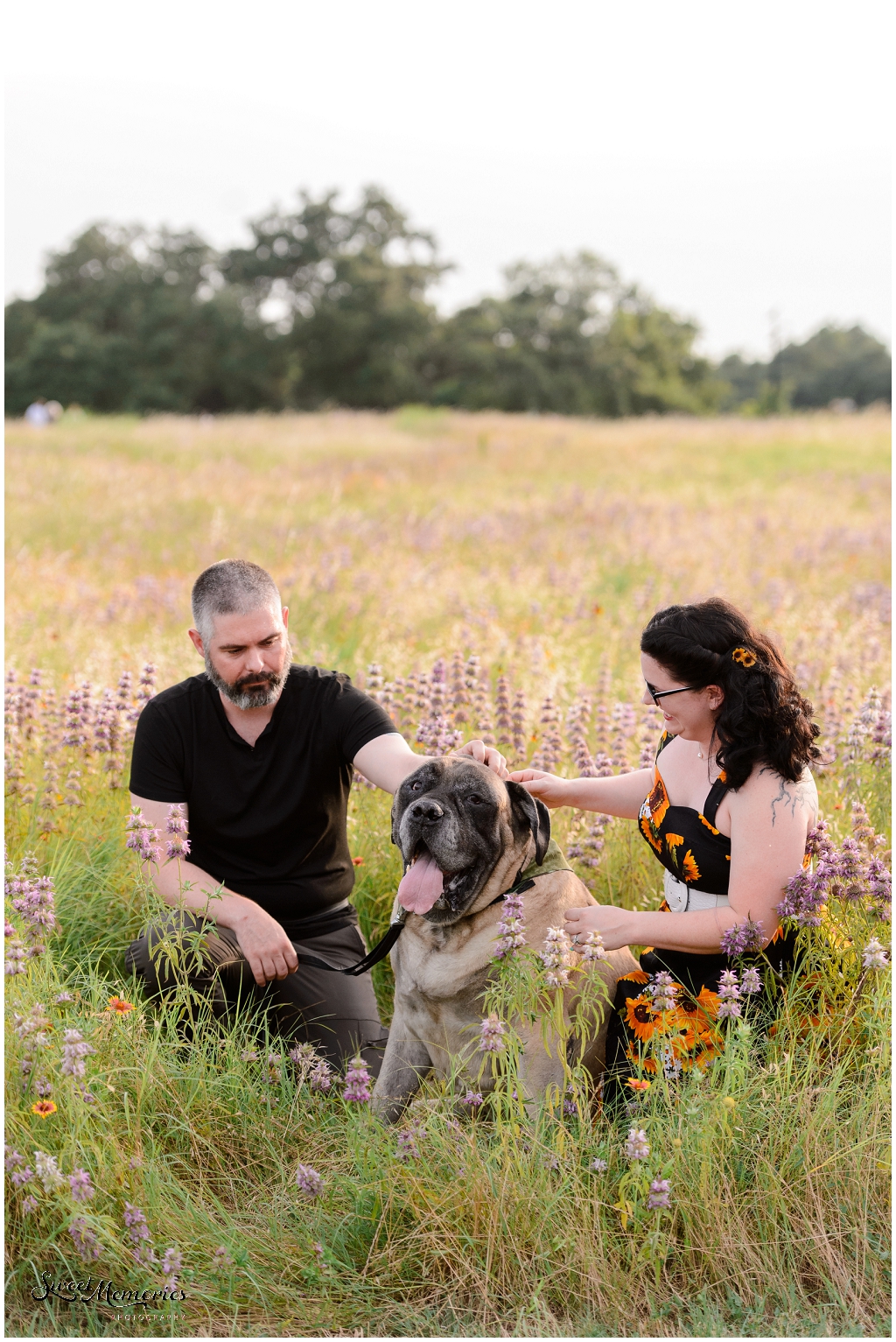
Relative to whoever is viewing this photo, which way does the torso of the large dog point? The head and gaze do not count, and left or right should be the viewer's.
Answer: facing the viewer and to the left of the viewer

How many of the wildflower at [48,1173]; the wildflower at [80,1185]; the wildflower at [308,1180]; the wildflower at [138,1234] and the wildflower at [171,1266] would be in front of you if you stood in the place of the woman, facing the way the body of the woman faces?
5

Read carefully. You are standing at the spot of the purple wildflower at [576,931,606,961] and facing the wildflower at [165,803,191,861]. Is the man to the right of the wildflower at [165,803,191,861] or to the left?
right

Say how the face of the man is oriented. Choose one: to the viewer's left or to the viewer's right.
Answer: to the viewer's right

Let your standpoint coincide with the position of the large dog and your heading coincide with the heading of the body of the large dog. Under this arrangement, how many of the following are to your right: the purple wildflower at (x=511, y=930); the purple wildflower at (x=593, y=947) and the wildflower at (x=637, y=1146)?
0

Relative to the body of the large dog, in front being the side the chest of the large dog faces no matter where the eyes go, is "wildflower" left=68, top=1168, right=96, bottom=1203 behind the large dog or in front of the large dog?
in front

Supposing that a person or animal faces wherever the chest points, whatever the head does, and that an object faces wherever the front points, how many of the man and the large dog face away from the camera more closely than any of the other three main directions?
0

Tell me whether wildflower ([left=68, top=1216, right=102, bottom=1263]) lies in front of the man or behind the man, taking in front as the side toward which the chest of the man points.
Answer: in front

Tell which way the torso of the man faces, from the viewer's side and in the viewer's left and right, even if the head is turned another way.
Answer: facing the viewer

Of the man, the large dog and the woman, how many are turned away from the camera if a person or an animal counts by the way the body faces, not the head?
0

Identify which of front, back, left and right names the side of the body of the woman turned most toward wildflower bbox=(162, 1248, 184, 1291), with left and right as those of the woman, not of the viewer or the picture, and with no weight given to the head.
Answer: front
